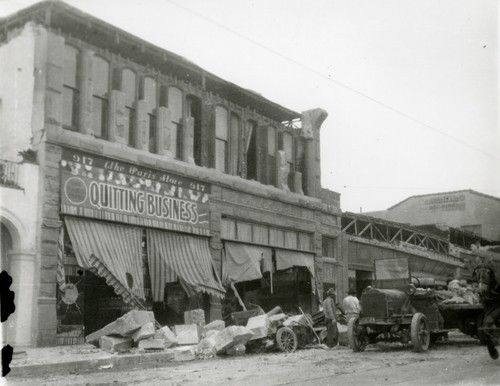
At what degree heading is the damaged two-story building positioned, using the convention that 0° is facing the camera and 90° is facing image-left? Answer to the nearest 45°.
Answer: approximately 315°

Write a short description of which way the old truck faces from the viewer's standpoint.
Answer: facing the viewer and to the left of the viewer

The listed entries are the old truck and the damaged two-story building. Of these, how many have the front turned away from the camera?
0

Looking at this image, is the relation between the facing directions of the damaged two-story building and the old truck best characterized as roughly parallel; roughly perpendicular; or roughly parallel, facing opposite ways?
roughly perpendicular

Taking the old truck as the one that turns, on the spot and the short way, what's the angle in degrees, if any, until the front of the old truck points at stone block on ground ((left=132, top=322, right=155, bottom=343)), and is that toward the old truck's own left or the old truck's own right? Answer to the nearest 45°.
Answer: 0° — it already faces it

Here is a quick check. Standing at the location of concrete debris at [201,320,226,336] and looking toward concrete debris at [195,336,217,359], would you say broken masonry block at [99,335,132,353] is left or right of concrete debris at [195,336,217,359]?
right

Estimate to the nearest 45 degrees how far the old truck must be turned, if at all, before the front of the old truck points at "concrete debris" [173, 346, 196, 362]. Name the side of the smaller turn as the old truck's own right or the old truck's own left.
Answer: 0° — it already faces it

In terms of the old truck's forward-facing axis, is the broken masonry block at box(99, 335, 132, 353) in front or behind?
in front

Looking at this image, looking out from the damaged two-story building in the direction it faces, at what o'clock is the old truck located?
The old truck is roughly at 11 o'clock from the damaged two-story building.
